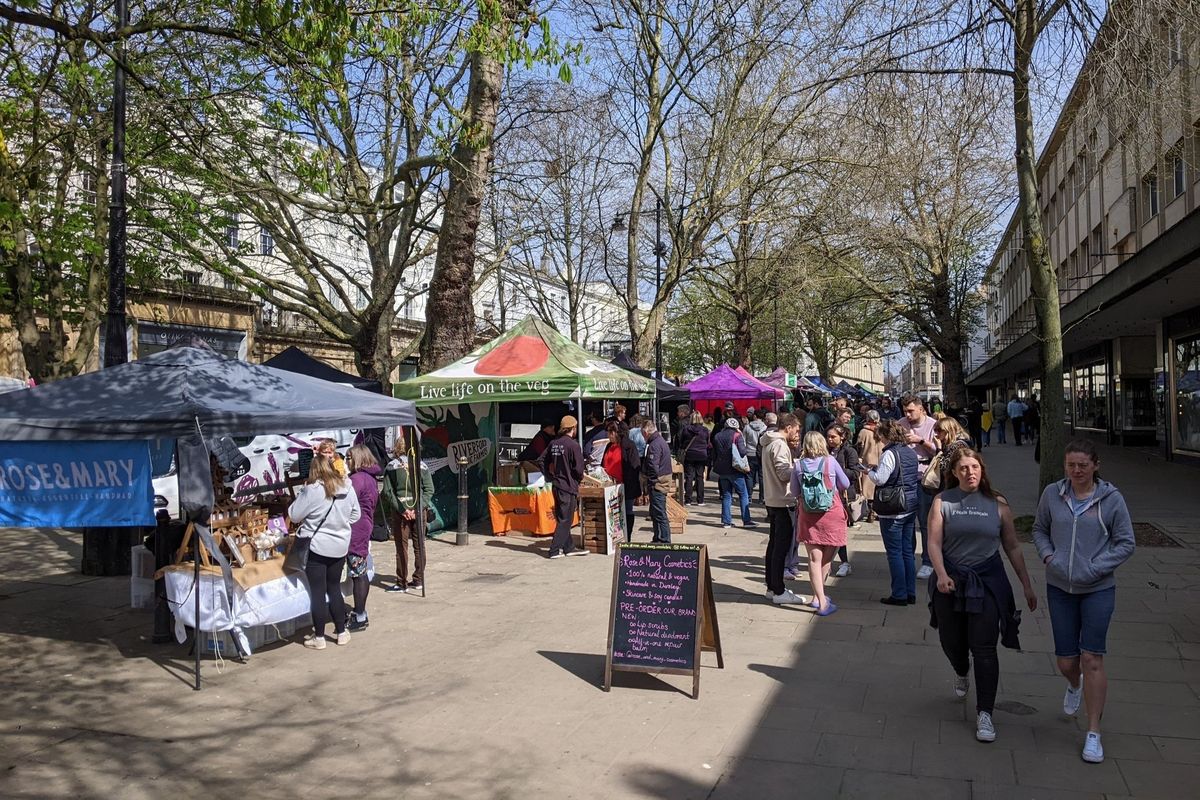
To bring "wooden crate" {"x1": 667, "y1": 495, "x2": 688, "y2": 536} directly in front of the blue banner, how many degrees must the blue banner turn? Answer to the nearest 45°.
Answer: approximately 90° to its left

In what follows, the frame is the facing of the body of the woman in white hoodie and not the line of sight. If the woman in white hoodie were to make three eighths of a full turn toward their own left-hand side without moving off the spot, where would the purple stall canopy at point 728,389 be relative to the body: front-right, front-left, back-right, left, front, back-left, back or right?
back-left

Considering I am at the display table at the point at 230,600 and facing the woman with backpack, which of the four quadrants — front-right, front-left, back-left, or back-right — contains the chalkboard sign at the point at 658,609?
front-right

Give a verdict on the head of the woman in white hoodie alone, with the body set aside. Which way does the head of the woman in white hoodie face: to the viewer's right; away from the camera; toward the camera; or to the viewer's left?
away from the camera

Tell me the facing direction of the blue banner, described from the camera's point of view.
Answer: facing the viewer

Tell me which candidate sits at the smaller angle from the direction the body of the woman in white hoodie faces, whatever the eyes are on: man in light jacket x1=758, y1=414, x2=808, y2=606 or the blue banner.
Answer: the blue banner

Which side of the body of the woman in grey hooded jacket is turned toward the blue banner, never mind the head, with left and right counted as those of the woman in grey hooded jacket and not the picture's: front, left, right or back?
right

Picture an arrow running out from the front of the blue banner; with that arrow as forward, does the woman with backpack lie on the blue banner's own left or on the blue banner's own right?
on the blue banner's own left

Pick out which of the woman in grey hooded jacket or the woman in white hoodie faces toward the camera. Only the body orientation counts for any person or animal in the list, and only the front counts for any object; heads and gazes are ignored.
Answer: the woman in grey hooded jacket

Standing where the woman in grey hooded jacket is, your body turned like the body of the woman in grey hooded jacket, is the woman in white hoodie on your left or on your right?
on your right

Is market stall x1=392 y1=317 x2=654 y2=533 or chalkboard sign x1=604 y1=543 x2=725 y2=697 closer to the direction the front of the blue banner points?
the chalkboard sign

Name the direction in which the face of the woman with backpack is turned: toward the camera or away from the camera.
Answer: away from the camera

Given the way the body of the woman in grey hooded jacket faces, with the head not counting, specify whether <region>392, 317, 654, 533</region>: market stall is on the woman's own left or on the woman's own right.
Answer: on the woman's own right
